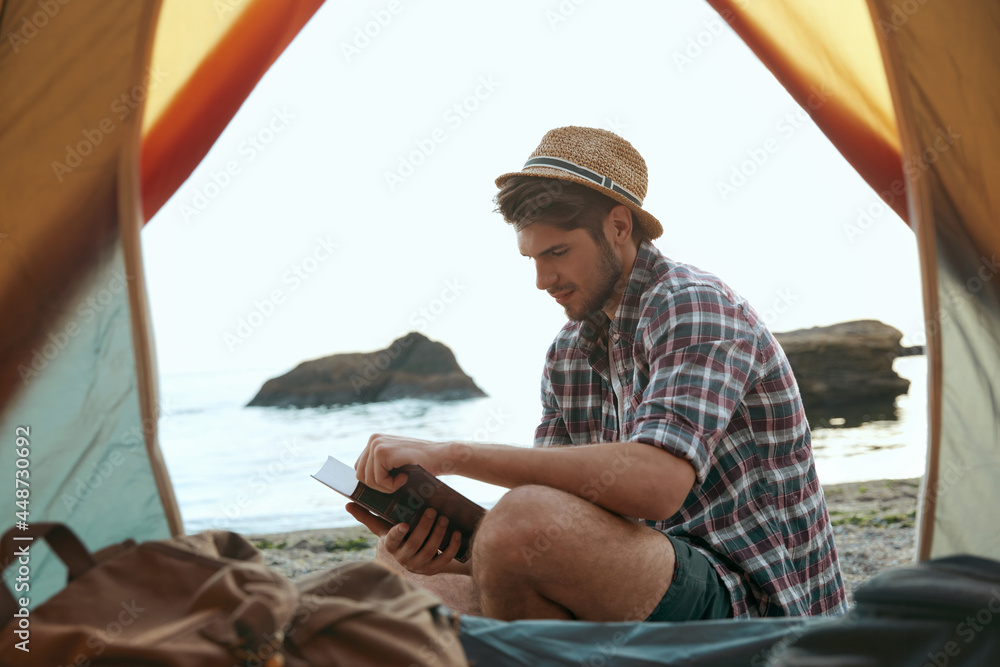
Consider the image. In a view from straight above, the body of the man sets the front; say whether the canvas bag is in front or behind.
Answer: in front

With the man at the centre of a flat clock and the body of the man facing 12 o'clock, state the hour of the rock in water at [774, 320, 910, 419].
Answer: The rock in water is roughly at 5 o'clock from the man.

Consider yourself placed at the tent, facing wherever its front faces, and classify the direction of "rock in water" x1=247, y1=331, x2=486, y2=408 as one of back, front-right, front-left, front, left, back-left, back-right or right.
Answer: front

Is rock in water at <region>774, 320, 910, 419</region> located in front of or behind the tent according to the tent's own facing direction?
in front

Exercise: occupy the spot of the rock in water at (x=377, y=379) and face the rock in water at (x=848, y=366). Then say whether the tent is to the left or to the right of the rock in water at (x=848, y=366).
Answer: right

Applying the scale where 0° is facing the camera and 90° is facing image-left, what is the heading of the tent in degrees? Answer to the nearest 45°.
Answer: approximately 180°

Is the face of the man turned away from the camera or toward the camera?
toward the camera

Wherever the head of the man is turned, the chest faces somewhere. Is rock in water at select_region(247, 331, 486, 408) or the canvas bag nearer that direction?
the canvas bag

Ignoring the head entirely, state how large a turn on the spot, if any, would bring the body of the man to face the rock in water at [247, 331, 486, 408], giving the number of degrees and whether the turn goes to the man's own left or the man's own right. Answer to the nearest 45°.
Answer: approximately 135° to the man's own right

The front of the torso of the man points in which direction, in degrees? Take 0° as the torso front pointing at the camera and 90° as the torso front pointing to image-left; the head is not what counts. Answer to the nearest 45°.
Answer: approximately 45°
